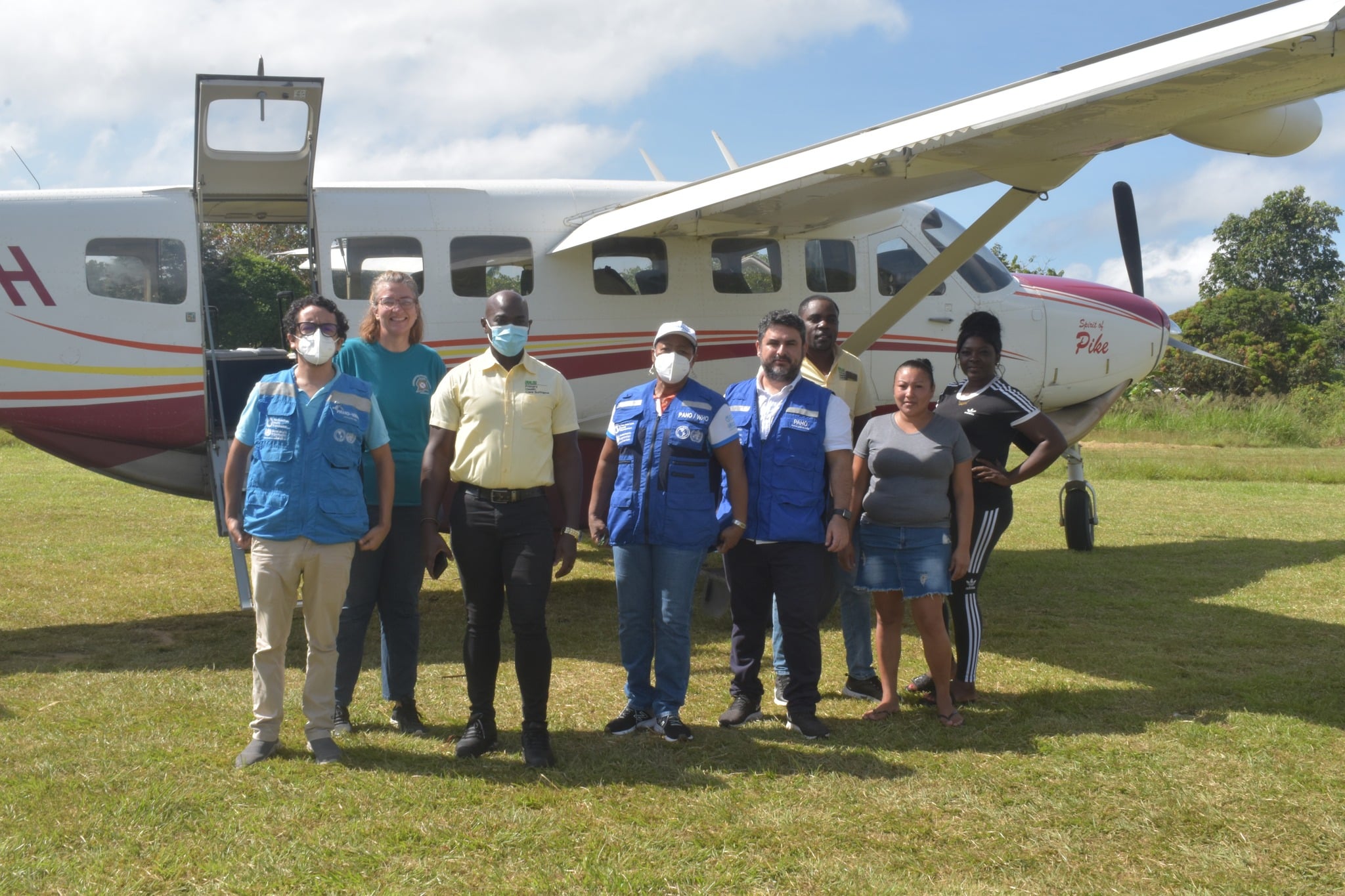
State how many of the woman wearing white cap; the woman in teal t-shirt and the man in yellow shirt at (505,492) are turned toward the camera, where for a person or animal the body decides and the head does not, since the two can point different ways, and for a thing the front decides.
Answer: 3

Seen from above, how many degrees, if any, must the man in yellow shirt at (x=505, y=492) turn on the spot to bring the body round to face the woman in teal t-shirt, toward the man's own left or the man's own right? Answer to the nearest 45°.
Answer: approximately 135° to the man's own right

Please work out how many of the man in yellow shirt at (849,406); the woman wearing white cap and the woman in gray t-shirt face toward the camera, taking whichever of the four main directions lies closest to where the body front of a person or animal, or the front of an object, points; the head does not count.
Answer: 3

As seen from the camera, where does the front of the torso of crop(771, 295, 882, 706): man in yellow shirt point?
toward the camera

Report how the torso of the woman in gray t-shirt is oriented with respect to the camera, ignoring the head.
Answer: toward the camera

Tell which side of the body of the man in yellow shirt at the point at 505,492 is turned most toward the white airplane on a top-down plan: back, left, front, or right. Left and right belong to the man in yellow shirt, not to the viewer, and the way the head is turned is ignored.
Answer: back

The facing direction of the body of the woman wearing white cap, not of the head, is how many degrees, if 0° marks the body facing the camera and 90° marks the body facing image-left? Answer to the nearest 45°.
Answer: approximately 0°

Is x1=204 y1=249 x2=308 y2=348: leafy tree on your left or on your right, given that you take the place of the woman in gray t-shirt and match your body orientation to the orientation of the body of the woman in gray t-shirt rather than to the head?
on your right
